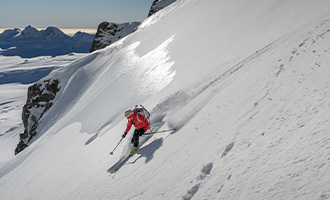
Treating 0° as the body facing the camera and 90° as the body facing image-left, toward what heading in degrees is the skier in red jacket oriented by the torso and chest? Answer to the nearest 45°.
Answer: approximately 45°

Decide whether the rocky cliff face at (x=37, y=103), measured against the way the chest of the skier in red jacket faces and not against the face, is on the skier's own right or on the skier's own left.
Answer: on the skier's own right
